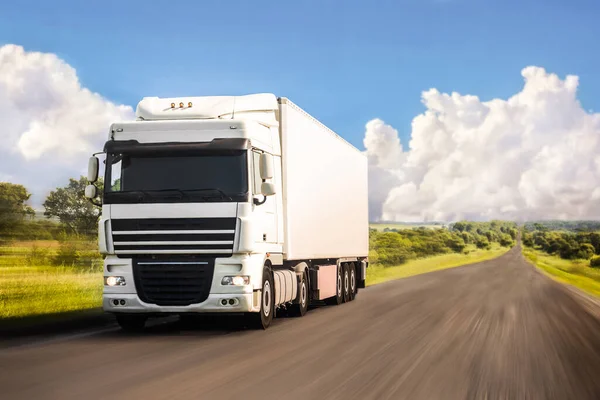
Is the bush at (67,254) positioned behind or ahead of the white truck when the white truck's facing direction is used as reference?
behind

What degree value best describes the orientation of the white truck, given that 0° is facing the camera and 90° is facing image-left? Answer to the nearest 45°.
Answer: approximately 0°

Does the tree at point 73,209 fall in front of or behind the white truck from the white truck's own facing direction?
behind

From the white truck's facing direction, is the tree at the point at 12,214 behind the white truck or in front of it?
behind

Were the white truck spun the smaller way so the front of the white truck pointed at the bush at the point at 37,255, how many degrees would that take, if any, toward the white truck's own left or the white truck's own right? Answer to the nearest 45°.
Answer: approximately 135° to the white truck's own right
